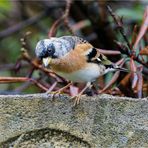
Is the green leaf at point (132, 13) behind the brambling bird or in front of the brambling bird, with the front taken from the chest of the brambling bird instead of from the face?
behind

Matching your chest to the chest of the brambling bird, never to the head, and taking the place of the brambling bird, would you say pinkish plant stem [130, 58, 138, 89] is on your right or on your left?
on your left

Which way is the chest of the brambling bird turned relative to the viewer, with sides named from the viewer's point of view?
facing the viewer and to the left of the viewer
